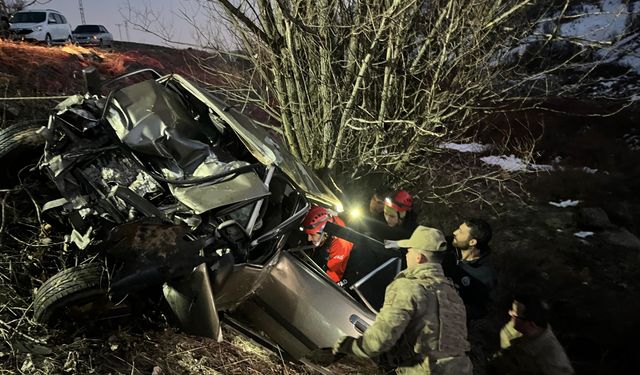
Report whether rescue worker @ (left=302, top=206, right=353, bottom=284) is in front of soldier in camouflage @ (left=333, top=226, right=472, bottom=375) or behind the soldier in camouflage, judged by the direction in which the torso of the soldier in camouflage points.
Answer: in front

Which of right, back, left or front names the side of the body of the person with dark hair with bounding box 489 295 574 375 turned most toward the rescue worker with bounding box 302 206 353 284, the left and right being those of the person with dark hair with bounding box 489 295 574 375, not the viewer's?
front

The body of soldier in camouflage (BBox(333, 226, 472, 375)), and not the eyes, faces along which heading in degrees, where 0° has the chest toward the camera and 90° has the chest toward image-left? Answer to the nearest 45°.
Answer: approximately 135°

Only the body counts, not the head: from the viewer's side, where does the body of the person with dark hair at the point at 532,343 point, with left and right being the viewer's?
facing to the left of the viewer

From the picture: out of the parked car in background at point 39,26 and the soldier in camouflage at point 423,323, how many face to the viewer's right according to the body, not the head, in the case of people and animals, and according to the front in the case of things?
0

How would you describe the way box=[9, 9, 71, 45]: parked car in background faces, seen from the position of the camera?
facing the viewer and to the left of the viewer

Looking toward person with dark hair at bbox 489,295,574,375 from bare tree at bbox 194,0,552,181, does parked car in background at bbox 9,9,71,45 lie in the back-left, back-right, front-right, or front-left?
back-right

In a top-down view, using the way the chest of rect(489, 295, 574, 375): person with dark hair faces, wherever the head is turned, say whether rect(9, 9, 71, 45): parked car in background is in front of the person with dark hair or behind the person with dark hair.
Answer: in front

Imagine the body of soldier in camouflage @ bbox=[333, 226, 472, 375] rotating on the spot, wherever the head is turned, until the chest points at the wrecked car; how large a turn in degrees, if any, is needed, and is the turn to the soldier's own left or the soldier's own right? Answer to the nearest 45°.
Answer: approximately 45° to the soldier's own left

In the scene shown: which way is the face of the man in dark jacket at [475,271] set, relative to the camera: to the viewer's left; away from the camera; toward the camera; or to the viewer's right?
to the viewer's left

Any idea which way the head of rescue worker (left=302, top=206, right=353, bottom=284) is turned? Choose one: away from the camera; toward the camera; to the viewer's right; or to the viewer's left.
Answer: to the viewer's left
